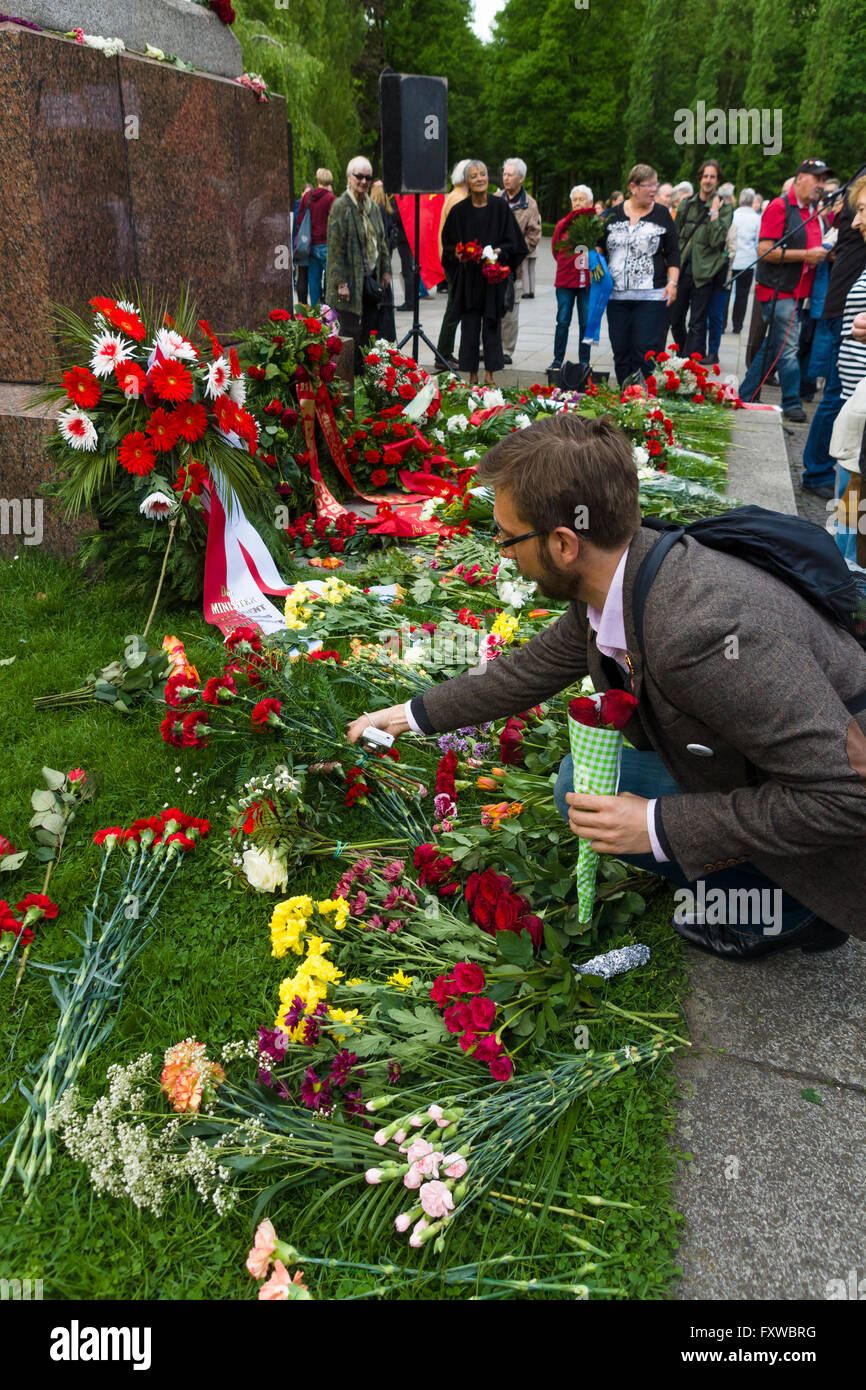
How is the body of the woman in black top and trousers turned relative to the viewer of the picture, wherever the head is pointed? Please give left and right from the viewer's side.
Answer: facing the viewer

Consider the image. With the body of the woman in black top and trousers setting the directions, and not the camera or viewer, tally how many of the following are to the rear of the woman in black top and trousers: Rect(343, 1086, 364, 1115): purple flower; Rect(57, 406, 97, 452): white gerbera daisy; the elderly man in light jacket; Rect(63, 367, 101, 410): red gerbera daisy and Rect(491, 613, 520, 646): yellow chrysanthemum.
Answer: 1

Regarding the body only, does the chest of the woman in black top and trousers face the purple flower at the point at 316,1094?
yes

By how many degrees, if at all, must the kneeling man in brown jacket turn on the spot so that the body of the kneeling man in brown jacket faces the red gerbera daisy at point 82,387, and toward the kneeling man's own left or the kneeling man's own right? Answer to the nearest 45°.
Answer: approximately 45° to the kneeling man's own right

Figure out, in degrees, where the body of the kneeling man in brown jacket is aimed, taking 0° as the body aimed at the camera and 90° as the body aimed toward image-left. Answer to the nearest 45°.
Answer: approximately 90°

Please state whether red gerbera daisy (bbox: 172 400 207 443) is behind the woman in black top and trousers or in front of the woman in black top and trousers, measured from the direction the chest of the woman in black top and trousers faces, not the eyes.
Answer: in front

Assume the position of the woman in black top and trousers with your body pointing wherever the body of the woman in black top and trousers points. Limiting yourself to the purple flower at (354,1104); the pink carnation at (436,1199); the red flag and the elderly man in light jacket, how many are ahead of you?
2

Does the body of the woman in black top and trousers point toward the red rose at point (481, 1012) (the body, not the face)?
yes

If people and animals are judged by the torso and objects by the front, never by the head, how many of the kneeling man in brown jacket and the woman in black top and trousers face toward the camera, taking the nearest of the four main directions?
1

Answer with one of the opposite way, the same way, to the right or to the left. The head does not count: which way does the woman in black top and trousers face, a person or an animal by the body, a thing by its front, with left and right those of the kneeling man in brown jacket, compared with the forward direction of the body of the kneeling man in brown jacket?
to the left

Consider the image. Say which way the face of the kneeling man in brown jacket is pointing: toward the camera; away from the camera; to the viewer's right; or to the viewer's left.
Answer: to the viewer's left

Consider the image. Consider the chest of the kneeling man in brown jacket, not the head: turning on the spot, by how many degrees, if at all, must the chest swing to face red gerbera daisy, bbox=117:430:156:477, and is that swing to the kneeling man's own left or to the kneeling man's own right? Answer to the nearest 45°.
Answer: approximately 45° to the kneeling man's own right
